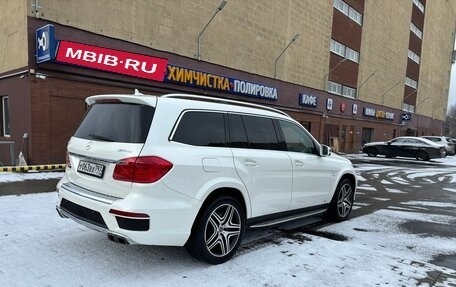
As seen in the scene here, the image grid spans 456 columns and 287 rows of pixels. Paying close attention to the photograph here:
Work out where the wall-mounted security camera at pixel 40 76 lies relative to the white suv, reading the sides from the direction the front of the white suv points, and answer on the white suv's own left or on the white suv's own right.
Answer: on the white suv's own left

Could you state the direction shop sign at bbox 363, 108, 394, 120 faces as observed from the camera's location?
facing the viewer and to the right of the viewer

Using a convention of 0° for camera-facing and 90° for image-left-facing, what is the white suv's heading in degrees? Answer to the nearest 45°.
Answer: approximately 225°

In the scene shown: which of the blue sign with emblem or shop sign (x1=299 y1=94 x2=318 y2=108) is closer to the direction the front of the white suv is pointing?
the shop sign

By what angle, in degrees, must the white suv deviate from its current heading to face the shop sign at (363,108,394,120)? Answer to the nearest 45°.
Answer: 0° — it already faces it

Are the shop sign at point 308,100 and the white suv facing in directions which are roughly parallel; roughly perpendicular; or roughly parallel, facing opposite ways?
roughly perpendicular

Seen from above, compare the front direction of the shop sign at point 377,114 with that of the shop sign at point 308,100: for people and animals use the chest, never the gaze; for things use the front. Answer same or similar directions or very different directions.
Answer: same or similar directions

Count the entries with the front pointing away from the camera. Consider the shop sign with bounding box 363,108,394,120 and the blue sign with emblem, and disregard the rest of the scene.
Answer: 0

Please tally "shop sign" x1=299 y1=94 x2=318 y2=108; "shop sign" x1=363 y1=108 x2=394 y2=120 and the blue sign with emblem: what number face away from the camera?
0

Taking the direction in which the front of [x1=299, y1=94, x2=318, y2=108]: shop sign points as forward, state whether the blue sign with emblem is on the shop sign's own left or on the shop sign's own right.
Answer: on the shop sign's own right

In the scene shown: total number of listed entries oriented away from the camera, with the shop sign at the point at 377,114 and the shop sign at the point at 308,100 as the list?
0

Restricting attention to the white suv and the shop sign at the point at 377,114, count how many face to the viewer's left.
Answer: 0

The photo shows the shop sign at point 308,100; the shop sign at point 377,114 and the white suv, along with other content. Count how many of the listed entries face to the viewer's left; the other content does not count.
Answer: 0

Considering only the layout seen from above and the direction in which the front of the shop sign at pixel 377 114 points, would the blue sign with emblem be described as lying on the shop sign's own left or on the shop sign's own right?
on the shop sign's own right
